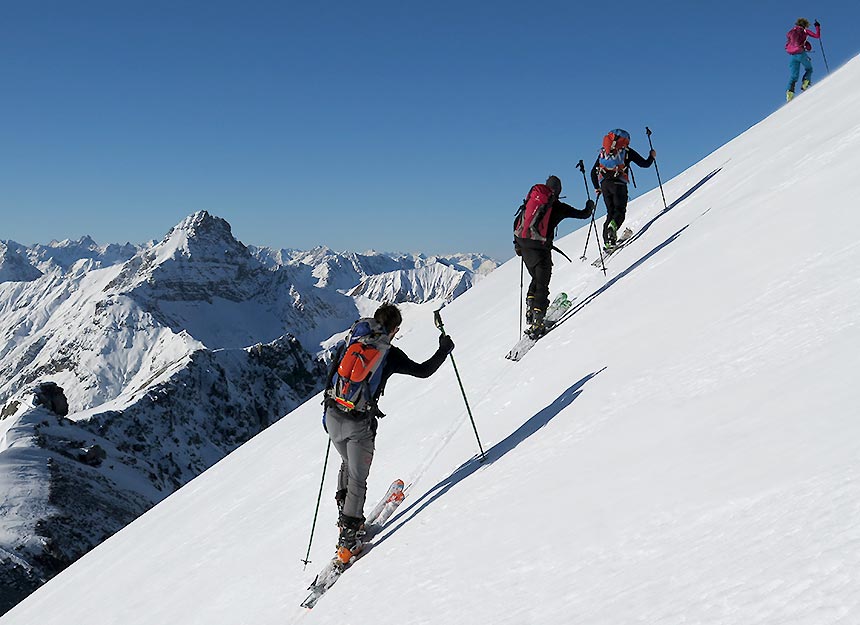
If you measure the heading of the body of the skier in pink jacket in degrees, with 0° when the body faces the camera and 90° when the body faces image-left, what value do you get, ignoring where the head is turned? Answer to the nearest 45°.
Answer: approximately 225°
